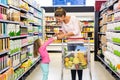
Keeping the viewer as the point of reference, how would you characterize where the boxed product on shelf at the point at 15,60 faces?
facing the viewer and to the right of the viewer

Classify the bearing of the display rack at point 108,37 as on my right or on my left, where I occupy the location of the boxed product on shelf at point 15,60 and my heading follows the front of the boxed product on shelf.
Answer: on my left

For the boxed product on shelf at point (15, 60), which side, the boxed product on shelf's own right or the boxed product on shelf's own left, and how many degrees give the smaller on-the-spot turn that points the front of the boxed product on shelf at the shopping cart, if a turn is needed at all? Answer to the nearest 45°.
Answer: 0° — it already faces it
